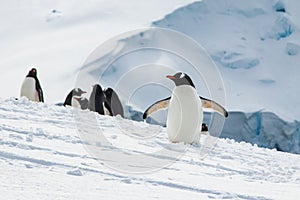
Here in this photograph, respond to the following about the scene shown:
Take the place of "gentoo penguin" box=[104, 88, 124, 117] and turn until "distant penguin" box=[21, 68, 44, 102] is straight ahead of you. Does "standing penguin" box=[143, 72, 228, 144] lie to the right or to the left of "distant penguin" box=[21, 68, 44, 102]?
left

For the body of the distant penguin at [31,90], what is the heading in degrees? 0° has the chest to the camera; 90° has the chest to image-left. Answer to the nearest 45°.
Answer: approximately 45°

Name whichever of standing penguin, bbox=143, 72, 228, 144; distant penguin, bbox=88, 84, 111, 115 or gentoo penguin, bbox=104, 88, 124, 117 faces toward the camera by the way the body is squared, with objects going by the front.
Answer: the standing penguin

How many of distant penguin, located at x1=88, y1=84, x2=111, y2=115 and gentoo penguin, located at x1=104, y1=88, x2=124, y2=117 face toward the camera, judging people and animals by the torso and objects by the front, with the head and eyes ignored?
0

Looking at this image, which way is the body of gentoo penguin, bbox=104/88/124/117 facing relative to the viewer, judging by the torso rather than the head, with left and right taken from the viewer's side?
facing away from the viewer and to the left of the viewer

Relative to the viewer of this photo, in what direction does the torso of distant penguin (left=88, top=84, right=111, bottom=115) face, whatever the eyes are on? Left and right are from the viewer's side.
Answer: facing away from the viewer and to the right of the viewer

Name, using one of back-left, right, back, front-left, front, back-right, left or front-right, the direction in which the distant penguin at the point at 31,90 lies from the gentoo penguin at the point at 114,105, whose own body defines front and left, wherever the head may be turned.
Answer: left

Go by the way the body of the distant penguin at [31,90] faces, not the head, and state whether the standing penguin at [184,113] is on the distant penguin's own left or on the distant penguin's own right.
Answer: on the distant penguin's own left

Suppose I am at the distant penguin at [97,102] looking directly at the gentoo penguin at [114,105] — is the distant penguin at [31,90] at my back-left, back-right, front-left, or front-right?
back-left
